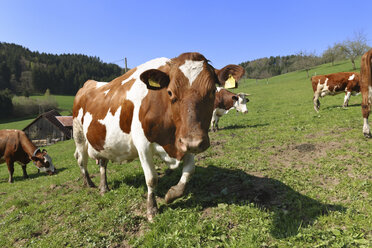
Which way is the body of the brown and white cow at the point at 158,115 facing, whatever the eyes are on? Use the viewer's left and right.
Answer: facing the viewer and to the right of the viewer

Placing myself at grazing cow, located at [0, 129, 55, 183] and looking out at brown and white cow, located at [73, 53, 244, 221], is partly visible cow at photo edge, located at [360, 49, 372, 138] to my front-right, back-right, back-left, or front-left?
front-left

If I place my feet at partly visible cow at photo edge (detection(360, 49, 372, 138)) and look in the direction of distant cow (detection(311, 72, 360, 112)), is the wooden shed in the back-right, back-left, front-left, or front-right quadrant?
front-left

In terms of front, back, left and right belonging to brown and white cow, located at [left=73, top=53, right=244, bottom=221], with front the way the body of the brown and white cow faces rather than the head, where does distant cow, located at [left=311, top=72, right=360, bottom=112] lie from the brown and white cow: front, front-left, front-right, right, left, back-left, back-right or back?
left
